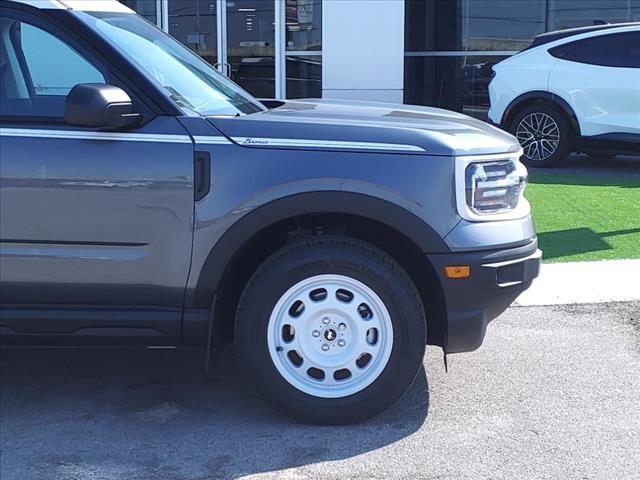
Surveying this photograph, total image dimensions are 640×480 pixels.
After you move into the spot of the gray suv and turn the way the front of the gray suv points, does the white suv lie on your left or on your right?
on your left

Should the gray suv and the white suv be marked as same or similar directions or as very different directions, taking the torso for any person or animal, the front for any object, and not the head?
same or similar directions

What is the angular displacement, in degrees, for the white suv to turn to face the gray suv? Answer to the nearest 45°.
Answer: approximately 90° to its right

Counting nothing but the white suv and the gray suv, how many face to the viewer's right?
2

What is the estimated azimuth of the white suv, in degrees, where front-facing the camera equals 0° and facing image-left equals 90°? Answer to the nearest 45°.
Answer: approximately 270°

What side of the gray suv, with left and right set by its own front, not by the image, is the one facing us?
right
